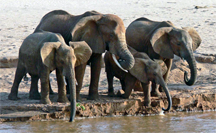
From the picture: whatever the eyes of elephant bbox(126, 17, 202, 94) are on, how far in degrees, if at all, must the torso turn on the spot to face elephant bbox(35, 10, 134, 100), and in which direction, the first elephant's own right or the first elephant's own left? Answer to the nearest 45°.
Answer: approximately 90° to the first elephant's own right

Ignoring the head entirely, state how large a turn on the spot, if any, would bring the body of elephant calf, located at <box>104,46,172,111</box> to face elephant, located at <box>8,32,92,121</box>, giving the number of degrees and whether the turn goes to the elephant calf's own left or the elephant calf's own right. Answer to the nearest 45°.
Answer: approximately 135° to the elephant calf's own right

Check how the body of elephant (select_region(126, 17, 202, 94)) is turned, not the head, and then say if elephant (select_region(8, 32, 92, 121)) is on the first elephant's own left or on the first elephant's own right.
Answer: on the first elephant's own right

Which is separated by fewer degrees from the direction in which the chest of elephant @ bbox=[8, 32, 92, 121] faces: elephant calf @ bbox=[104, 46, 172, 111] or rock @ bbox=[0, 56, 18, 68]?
the elephant calf

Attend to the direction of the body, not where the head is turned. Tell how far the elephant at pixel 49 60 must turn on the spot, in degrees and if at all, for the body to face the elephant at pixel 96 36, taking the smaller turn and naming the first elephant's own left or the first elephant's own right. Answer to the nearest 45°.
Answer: approximately 90° to the first elephant's own left

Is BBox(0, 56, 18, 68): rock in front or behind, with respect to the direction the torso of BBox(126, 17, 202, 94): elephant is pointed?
behind

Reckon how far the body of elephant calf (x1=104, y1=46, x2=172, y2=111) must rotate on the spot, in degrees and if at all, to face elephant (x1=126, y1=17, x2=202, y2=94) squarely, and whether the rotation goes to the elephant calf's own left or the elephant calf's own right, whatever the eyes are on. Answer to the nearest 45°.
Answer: approximately 90° to the elephant calf's own left
